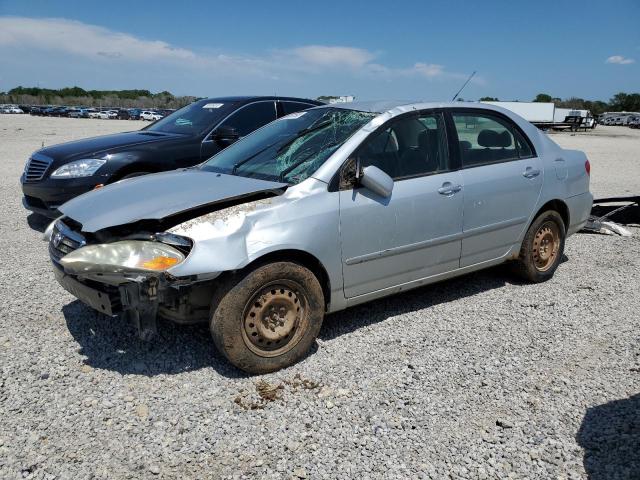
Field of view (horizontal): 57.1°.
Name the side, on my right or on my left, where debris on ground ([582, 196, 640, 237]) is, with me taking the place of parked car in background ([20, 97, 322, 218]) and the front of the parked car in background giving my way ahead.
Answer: on my left

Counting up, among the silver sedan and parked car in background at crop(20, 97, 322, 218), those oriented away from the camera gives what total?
0

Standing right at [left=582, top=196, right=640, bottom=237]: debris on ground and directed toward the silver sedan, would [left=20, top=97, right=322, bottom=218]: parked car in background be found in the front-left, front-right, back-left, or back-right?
front-right

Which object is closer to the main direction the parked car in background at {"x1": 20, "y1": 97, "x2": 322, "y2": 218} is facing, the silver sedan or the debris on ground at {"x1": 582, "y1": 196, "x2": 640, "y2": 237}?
the silver sedan

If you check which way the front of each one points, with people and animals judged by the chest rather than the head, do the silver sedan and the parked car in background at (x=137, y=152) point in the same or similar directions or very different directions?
same or similar directions

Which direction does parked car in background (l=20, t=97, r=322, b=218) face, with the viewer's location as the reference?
facing the viewer and to the left of the viewer

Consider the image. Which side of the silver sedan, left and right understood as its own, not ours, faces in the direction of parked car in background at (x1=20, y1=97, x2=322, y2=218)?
right

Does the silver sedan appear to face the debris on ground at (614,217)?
no

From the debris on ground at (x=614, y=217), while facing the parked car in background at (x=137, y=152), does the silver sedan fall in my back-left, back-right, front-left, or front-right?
front-left
